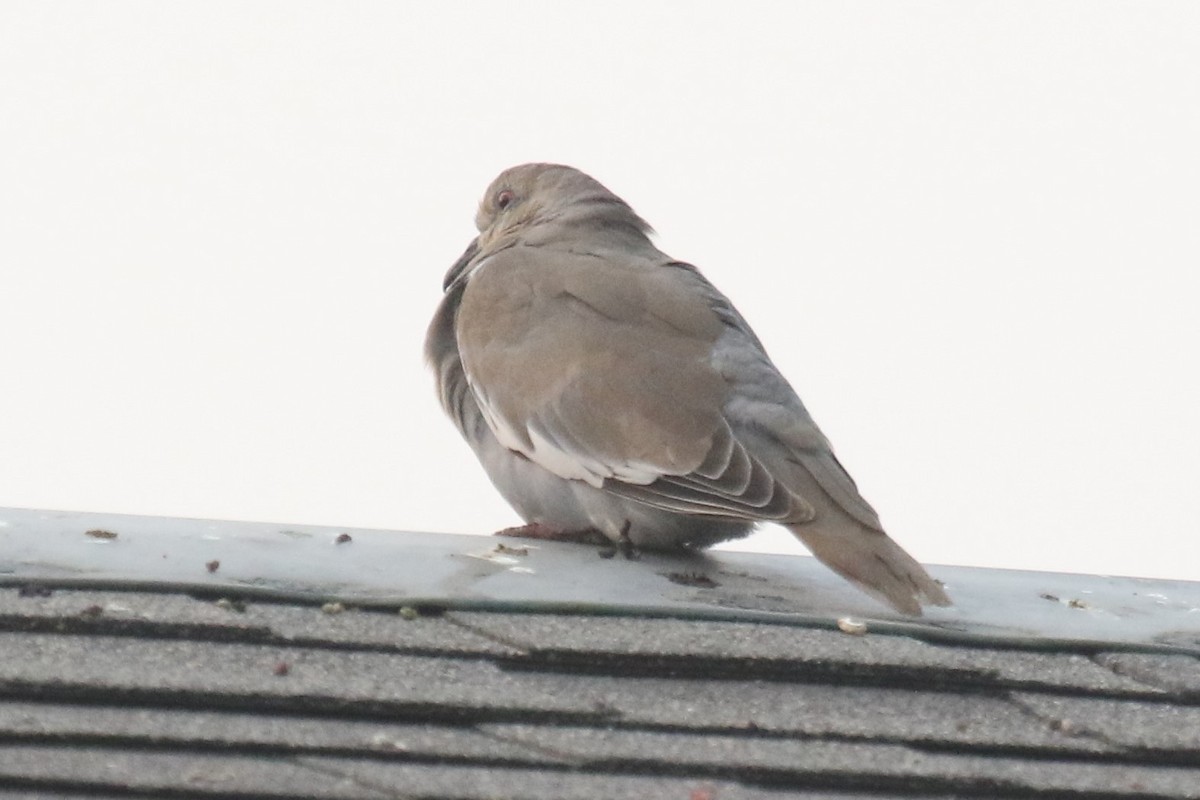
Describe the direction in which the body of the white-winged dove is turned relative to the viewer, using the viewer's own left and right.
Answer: facing away from the viewer and to the left of the viewer
